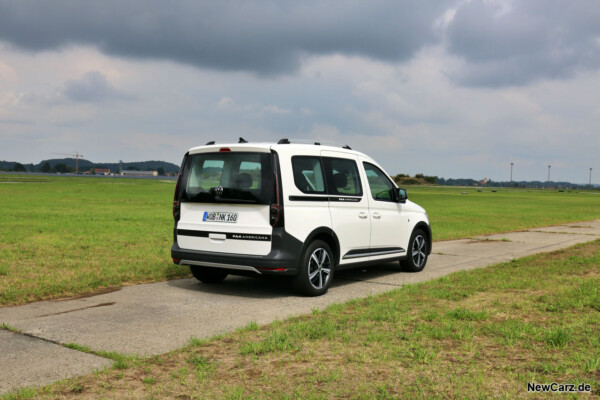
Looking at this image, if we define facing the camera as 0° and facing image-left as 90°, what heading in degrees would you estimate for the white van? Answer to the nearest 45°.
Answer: approximately 225°
